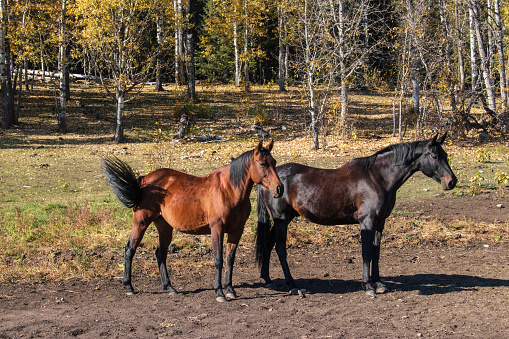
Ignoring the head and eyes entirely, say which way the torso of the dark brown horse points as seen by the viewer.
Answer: to the viewer's right

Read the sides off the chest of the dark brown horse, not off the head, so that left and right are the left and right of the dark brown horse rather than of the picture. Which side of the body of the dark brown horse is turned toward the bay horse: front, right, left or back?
back
